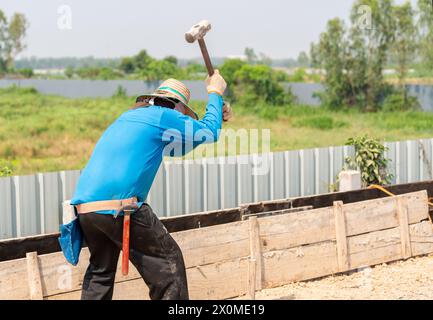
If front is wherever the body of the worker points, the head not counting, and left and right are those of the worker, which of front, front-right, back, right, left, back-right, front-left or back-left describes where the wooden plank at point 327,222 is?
front

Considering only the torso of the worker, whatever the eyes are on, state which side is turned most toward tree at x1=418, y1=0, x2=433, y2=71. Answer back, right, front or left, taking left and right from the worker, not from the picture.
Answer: front

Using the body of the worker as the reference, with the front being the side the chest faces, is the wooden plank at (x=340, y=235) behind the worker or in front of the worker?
in front

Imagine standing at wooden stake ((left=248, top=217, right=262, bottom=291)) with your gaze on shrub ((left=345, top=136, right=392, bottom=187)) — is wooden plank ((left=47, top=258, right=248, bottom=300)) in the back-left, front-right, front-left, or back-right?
back-left

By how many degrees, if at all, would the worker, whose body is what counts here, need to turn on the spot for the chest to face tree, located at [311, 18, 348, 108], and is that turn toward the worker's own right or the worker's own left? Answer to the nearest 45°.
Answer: approximately 45° to the worker's own left

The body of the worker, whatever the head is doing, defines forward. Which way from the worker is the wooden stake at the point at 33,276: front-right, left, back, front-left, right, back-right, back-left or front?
left

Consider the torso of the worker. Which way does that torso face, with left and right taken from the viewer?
facing away from the viewer and to the right of the viewer

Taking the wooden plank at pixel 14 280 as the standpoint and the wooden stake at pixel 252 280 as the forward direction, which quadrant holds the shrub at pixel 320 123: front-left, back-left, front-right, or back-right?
front-left

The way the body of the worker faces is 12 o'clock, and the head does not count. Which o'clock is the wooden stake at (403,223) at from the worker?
The wooden stake is roughly at 12 o'clock from the worker.

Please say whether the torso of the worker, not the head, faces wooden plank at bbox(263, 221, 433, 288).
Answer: yes

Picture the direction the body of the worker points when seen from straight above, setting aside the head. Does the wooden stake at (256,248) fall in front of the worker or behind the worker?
in front

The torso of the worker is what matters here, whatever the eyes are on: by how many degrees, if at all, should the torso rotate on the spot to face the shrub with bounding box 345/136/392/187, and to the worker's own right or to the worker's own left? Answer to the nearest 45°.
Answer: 0° — they already face it

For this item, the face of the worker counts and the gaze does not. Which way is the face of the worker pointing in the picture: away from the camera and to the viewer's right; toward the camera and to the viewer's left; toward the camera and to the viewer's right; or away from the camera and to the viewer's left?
away from the camera and to the viewer's right

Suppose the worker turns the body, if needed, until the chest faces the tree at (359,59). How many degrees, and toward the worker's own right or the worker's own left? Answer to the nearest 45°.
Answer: approximately 45° to the worker's own left
